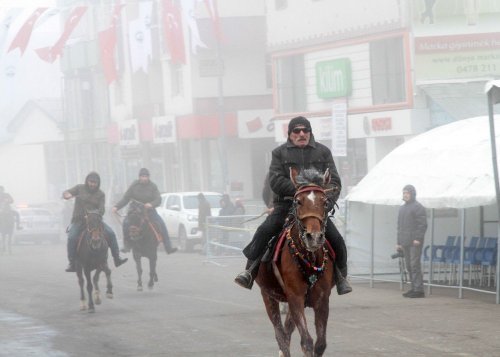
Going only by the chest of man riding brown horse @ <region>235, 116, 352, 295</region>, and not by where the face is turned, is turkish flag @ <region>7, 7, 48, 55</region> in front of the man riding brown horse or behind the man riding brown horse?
behind

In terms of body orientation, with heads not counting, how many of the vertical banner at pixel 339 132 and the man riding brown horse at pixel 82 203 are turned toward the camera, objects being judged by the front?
2

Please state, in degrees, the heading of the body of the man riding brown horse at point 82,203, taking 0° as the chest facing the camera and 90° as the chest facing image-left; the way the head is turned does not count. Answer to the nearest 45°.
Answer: approximately 0°

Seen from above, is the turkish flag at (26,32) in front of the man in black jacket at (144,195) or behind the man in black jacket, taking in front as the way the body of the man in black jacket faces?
behind
